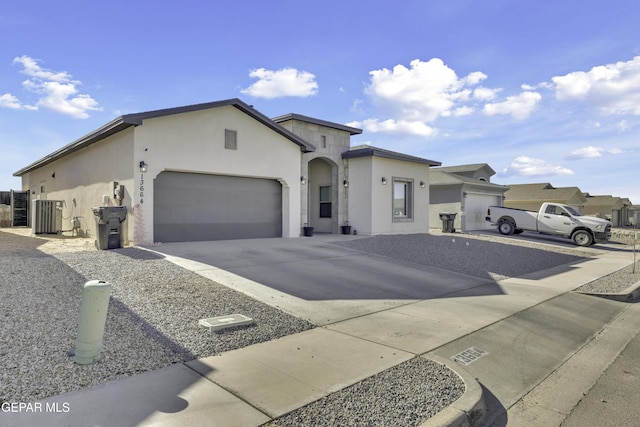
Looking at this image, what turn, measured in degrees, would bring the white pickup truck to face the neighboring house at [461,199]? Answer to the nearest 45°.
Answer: approximately 180°

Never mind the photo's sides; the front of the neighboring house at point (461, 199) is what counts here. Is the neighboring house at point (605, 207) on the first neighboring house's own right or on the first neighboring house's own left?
on the first neighboring house's own left

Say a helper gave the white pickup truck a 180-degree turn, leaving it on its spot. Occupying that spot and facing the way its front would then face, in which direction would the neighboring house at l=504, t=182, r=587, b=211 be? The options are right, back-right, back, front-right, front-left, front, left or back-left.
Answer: front-right

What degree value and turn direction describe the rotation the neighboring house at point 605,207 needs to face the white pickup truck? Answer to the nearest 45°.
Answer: approximately 45° to its right

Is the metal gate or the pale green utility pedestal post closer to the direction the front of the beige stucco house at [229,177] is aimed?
the pale green utility pedestal post

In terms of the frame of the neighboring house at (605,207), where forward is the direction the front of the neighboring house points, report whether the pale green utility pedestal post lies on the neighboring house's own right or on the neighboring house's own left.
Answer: on the neighboring house's own right

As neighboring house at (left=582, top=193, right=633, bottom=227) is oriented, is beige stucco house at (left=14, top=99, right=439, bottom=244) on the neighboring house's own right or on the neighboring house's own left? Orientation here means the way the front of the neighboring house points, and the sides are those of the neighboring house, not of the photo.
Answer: on the neighboring house's own right

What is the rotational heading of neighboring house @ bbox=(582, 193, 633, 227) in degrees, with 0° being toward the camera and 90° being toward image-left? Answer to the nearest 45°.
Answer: approximately 315°

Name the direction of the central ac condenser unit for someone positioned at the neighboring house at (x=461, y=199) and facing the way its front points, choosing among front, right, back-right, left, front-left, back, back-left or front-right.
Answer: right

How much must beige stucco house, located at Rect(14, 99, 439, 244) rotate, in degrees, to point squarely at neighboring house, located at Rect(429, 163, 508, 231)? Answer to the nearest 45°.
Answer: approximately 90° to its left

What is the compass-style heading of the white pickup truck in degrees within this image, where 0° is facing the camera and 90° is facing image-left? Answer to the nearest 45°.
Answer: approximately 315°

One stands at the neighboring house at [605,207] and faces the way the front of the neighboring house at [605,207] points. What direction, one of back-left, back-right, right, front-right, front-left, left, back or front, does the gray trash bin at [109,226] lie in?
front-right

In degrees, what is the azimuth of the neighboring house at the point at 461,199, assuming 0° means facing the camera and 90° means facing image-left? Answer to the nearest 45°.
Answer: approximately 315°

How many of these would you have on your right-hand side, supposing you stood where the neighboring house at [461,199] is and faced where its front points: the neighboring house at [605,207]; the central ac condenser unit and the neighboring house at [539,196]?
1
